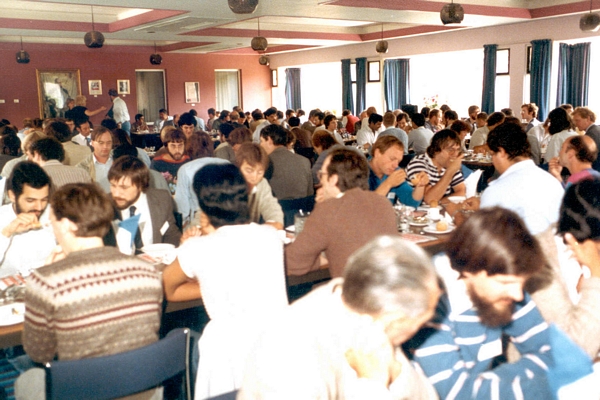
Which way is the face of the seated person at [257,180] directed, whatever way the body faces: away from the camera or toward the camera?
toward the camera

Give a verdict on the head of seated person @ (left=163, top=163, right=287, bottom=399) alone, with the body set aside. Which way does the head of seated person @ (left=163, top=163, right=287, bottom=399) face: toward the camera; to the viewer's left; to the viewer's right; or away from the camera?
away from the camera

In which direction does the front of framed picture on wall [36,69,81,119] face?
toward the camera

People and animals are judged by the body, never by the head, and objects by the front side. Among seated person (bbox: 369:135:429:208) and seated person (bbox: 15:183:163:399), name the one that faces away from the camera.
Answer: seated person (bbox: 15:183:163:399)

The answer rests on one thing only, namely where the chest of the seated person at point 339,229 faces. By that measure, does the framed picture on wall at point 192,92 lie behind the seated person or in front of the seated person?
in front

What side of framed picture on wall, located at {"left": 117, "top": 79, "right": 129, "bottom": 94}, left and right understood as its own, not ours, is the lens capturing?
front

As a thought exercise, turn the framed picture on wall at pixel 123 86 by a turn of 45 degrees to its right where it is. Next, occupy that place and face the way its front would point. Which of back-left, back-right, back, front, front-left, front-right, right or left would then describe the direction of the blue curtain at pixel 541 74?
left

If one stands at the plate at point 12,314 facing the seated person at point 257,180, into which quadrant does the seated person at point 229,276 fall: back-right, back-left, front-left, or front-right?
front-right
